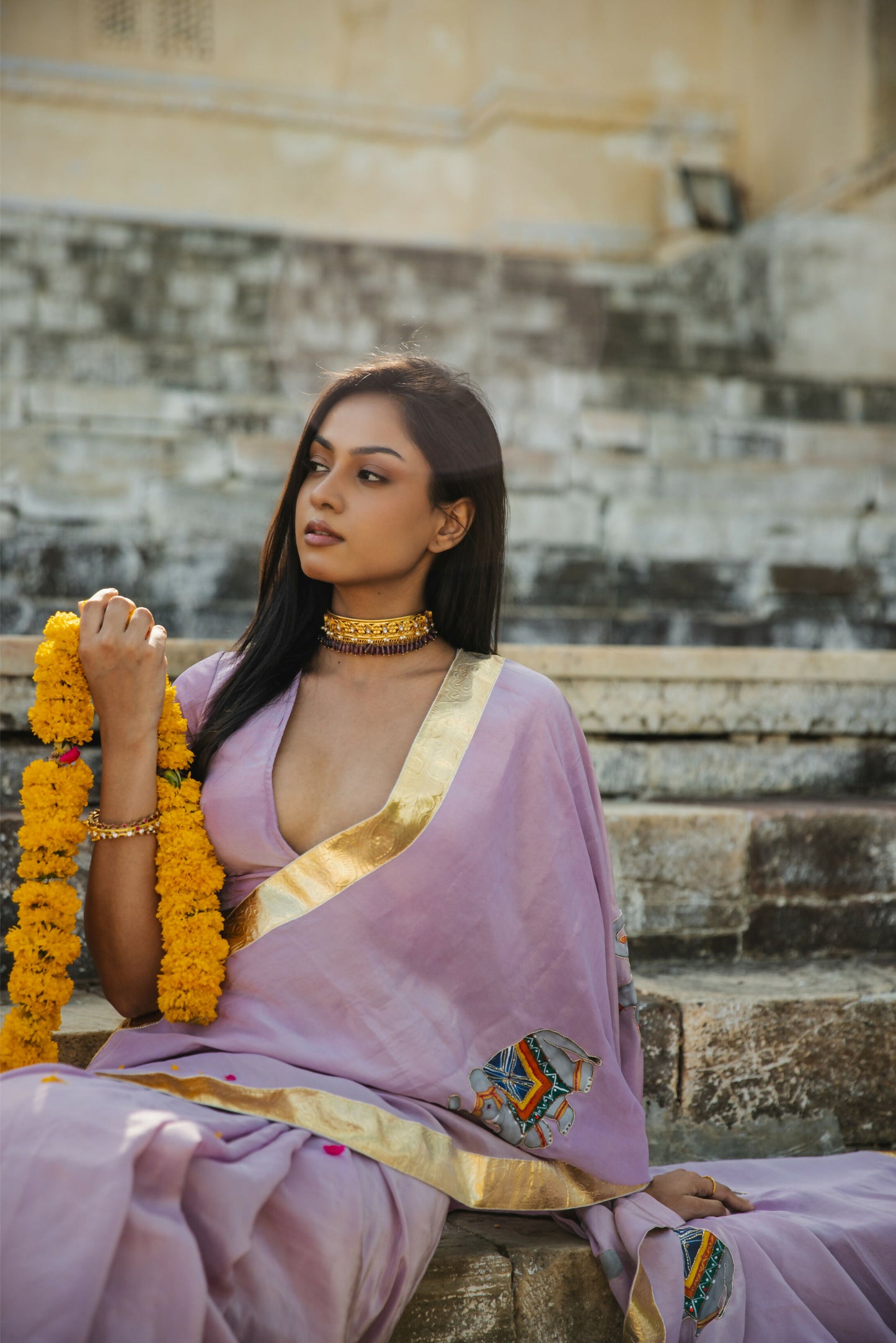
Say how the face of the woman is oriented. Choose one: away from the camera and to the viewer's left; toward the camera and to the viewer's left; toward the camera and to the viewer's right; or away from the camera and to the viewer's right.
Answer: toward the camera and to the viewer's left

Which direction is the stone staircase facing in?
toward the camera
